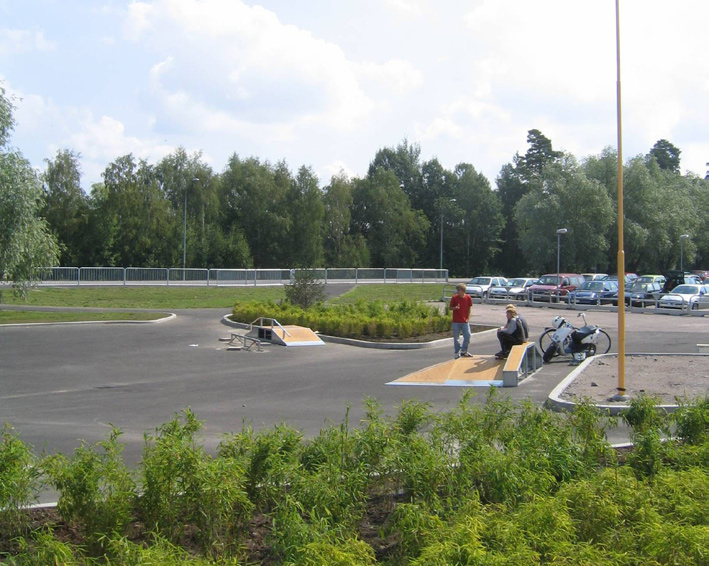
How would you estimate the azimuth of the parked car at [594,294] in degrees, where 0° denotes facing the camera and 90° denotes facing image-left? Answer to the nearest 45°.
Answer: approximately 45°

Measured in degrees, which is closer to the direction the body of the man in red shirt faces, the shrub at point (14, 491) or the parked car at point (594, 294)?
the shrub

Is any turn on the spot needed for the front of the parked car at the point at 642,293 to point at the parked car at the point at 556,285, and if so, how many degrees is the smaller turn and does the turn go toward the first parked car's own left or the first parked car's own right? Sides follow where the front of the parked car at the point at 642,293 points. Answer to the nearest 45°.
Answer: approximately 90° to the first parked car's own right

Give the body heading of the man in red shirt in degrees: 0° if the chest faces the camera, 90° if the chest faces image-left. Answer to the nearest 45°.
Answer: approximately 0°
